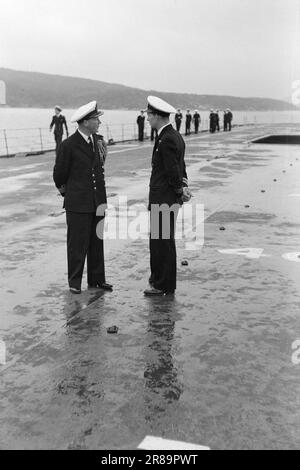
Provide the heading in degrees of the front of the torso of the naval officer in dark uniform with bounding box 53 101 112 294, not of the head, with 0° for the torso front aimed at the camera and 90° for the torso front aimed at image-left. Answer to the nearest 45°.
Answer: approximately 315°

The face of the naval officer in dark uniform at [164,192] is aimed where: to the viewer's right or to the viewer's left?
to the viewer's left

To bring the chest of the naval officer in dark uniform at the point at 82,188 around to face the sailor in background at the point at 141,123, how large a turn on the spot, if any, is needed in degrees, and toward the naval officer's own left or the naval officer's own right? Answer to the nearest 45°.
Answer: approximately 135° to the naval officer's own left

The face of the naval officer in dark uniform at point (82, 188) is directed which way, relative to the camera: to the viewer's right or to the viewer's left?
to the viewer's right

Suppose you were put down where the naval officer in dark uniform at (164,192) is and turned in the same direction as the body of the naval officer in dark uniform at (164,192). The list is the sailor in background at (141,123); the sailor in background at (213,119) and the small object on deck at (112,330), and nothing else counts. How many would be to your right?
2

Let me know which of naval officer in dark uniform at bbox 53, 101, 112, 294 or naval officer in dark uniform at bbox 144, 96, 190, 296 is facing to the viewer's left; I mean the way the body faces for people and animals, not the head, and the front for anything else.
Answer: naval officer in dark uniform at bbox 144, 96, 190, 296

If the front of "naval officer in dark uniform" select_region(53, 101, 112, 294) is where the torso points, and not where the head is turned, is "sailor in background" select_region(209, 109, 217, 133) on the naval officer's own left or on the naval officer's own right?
on the naval officer's own left

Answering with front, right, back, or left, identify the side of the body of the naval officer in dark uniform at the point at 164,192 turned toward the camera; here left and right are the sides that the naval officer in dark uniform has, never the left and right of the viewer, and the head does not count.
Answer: left

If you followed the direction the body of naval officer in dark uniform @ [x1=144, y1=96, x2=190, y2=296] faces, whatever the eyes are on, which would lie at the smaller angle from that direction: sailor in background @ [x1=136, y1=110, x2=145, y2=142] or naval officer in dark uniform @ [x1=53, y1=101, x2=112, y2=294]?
the naval officer in dark uniform

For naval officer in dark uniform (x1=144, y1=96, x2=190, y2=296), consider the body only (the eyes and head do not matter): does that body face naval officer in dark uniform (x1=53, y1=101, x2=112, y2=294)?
yes

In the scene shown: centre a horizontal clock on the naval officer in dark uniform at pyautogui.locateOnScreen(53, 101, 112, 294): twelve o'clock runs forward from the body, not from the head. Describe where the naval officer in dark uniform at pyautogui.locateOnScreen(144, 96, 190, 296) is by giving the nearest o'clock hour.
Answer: the naval officer in dark uniform at pyautogui.locateOnScreen(144, 96, 190, 296) is roughly at 11 o'clock from the naval officer in dark uniform at pyautogui.locateOnScreen(53, 101, 112, 294).

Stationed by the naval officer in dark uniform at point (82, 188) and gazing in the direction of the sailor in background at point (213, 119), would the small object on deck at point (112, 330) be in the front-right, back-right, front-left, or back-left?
back-right

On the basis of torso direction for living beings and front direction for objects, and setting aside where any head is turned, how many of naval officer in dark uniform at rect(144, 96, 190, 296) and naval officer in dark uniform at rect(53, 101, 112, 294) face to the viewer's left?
1

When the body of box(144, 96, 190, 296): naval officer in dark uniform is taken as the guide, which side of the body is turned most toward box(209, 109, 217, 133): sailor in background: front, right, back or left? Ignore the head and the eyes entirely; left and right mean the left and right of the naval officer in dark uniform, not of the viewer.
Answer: right

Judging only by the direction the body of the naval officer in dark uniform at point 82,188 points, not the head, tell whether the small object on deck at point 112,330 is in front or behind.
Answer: in front

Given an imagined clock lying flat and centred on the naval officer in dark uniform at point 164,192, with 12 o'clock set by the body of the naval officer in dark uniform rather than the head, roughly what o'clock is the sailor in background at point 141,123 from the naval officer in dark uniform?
The sailor in background is roughly at 3 o'clock from the naval officer in dark uniform.
